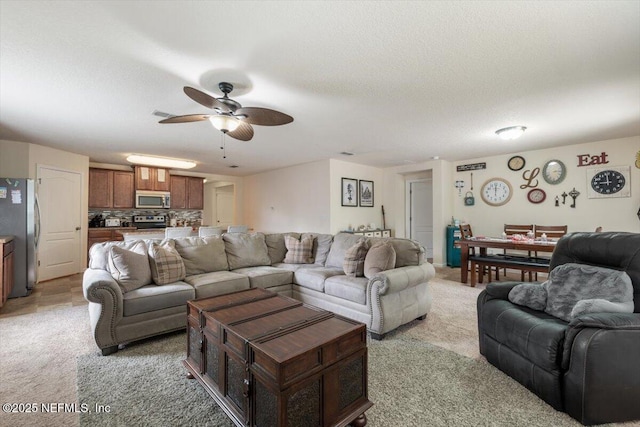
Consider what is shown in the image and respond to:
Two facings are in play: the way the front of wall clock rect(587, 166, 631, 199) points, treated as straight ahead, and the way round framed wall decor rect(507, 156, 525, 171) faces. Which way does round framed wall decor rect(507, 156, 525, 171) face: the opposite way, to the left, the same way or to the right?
the same way

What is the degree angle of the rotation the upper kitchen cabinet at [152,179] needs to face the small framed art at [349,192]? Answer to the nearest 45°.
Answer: approximately 45° to its left

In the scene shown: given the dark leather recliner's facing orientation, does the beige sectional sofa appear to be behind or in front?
in front

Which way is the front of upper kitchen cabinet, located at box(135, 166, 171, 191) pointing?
toward the camera

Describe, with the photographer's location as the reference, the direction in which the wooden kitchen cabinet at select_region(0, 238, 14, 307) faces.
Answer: facing to the right of the viewer

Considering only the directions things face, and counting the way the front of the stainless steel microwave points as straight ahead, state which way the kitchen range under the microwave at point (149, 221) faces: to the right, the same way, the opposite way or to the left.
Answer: the same way

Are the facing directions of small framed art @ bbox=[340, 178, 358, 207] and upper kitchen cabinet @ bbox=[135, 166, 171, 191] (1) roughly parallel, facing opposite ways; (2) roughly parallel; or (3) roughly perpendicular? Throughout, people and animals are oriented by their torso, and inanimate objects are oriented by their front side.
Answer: roughly parallel

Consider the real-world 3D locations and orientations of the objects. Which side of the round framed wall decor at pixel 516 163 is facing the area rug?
front

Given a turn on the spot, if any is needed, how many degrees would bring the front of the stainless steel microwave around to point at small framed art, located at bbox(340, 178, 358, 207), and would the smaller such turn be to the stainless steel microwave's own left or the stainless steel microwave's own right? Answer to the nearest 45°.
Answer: approximately 45° to the stainless steel microwave's own left

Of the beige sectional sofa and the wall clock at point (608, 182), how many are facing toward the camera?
2

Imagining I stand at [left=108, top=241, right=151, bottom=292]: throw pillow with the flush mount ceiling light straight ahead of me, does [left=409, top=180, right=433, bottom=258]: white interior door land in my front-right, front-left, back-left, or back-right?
front-left

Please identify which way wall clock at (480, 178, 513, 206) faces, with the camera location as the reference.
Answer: facing the viewer

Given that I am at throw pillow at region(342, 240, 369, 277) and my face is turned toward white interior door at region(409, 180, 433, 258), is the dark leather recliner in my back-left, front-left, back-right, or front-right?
back-right

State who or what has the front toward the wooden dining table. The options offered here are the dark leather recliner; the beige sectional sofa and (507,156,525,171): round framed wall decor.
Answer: the round framed wall decor

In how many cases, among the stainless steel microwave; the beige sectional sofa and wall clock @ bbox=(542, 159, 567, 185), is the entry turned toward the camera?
3
